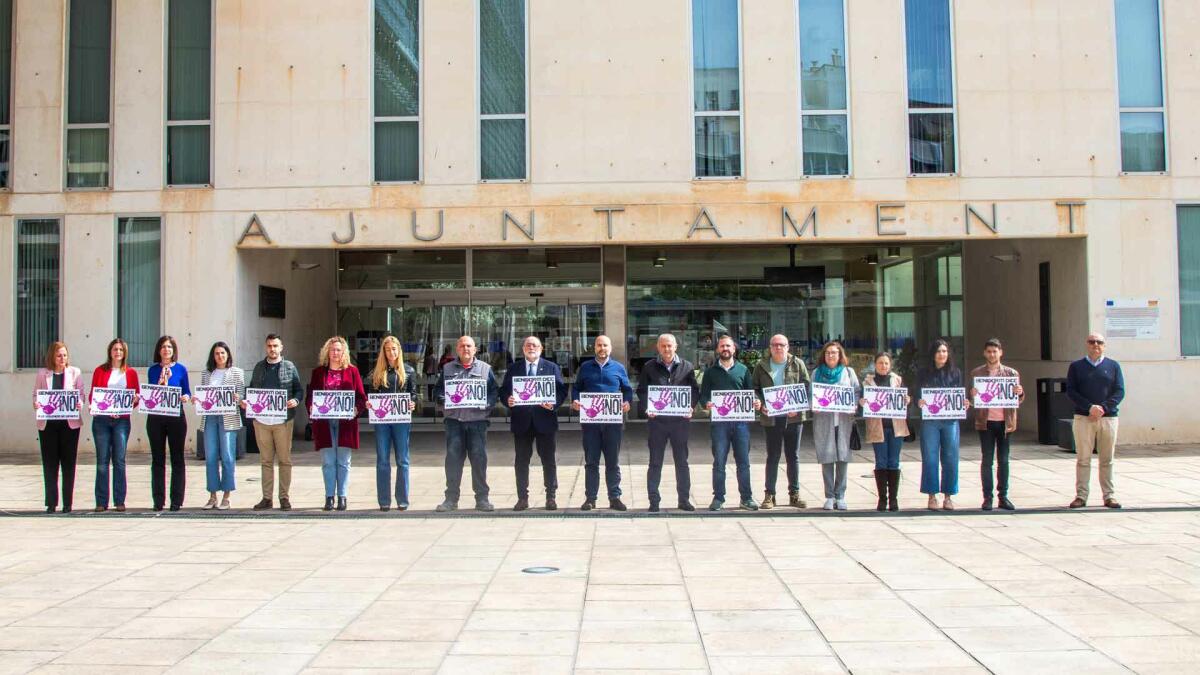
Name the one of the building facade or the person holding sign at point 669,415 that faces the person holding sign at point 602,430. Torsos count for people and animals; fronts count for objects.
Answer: the building facade

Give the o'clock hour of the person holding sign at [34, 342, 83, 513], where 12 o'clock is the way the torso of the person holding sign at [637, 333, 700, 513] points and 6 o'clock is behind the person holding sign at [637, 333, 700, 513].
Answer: the person holding sign at [34, 342, 83, 513] is roughly at 3 o'clock from the person holding sign at [637, 333, 700, 513].

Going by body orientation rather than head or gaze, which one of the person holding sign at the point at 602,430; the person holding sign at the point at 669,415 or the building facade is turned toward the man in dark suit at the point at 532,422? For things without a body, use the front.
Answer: the building facade

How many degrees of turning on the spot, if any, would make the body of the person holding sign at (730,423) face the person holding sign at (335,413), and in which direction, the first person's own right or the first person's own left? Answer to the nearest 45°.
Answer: approximately 90° to the first person's own right

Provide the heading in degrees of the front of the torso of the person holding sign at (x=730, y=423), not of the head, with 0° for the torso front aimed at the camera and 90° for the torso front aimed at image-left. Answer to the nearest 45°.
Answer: approximately 0°

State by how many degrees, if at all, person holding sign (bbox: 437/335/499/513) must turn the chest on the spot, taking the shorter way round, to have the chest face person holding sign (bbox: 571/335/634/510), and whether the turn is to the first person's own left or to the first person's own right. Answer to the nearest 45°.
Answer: approximately 90° to the first person's own left

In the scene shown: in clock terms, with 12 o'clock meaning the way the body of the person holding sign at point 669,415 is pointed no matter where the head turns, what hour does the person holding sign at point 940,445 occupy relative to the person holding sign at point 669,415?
the person holding sign at point 940,445 is roughly at 9 o'clock from the person holding sign at point 669,415.

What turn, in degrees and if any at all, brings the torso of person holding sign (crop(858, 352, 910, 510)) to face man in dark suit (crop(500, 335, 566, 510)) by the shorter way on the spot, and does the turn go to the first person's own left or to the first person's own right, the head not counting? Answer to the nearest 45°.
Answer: approximately 90° to the first person's own right

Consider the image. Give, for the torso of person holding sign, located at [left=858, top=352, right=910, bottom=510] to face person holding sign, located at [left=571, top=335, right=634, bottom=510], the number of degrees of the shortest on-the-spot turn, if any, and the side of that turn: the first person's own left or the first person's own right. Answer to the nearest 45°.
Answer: approximately 90° to the first person's own right

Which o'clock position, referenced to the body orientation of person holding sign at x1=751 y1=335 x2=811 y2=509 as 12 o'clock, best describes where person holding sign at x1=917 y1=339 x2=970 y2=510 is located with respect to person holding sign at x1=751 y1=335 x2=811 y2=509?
person holding sign at x1=917 y1=339 x2=970 y2=510 is roughly at 9 o'clock from person holding sign at x1=751 y1=335 x2=811 y2=509.

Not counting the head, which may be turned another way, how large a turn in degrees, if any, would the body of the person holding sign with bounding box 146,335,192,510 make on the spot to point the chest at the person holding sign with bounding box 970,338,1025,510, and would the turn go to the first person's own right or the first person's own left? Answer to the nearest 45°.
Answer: approximately 45° to the first person's own left

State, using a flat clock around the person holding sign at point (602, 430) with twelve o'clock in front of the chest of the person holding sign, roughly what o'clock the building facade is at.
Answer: The building facade is roughly at 6 o'clock from the person holding sign.
